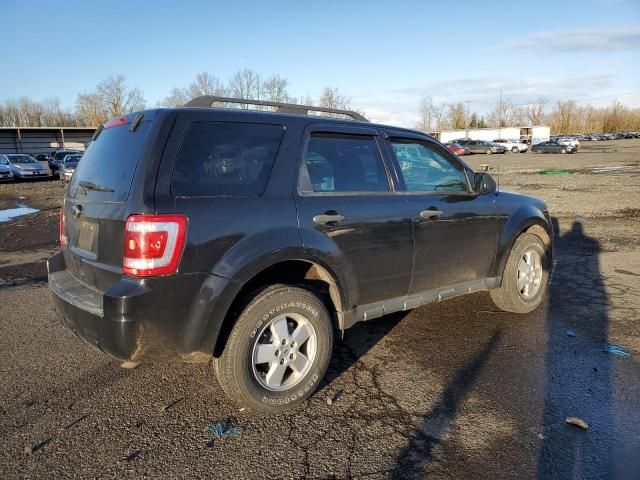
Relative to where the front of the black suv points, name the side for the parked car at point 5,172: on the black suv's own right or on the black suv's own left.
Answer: on the black suv's own left

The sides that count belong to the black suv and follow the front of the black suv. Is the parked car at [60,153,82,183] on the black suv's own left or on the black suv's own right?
on the black suv's own left

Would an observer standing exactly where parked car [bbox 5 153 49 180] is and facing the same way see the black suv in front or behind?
in front

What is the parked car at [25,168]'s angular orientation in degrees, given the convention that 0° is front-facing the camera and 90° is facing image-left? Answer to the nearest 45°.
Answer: approximately 315°

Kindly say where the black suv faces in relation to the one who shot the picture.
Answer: facing away from the viewer and to the right of the viewer

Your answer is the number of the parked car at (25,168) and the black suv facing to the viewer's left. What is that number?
0
